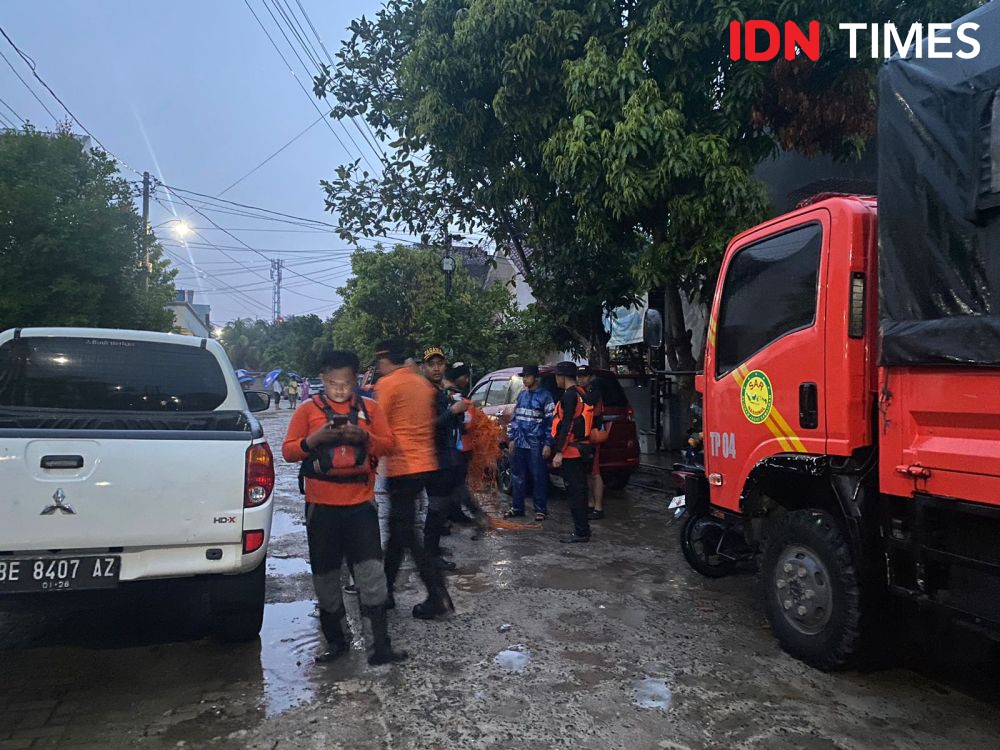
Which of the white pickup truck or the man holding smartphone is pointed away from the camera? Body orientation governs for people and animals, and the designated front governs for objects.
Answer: the white pickup truck

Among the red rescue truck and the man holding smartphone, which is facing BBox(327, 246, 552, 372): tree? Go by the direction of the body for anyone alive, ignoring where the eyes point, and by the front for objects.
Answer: the red rescue truck

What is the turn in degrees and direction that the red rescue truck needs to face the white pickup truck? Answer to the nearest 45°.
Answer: approximately 90° to its left

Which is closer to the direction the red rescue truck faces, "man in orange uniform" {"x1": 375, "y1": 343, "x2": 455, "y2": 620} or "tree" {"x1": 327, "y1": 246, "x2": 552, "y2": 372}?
the tree

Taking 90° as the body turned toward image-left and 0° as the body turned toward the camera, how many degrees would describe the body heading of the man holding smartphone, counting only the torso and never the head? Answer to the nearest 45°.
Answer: approximately 0°

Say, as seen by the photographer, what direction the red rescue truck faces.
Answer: facing away from the viewer and to the left of the viewer

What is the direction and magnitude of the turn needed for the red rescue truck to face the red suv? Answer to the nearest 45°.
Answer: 0° — it already faces it

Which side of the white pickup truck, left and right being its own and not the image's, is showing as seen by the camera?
back

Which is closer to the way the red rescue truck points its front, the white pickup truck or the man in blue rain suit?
the man in blue rain suit

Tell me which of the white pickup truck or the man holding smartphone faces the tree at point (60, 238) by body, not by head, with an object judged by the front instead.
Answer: the white pickup truck

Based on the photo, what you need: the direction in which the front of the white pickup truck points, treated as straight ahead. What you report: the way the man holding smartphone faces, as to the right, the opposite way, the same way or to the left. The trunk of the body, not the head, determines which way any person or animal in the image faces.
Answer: the opposite way
